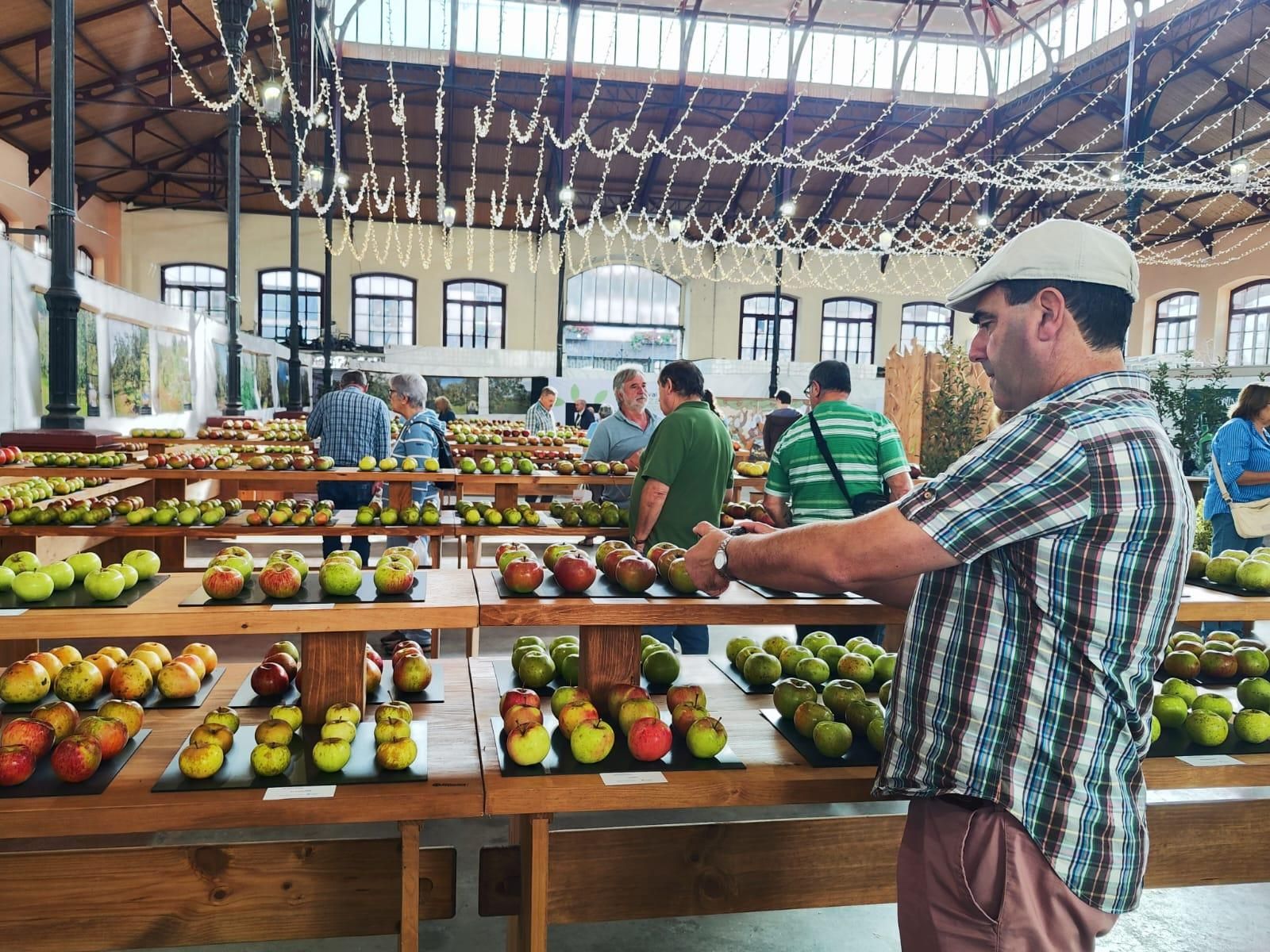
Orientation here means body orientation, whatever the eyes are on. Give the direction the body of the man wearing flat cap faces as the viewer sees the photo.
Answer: to the viewer's left

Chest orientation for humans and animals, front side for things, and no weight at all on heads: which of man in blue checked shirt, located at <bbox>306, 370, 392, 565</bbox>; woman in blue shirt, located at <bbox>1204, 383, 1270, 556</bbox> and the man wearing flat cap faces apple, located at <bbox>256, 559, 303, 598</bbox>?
the man wearing flat cap

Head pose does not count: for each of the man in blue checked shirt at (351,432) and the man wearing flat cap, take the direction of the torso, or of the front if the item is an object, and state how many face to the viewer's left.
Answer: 1

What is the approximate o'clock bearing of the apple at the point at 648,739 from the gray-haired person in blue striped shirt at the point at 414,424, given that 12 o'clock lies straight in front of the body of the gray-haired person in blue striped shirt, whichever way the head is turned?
The apple is roughly at 9 o'clock from the gray-haired person in blue striped shirt.

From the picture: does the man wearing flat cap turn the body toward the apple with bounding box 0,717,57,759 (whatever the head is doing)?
yes

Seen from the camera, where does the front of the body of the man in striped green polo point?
away from the camera

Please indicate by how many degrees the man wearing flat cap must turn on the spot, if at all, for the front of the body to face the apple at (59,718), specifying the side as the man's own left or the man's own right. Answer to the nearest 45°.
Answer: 0° — they already face it

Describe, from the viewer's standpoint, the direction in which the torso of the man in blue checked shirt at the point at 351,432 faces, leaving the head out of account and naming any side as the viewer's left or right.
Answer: facing away from the viewer

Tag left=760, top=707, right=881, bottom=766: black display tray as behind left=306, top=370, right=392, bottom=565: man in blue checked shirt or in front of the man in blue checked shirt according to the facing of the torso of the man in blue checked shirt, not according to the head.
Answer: behind
